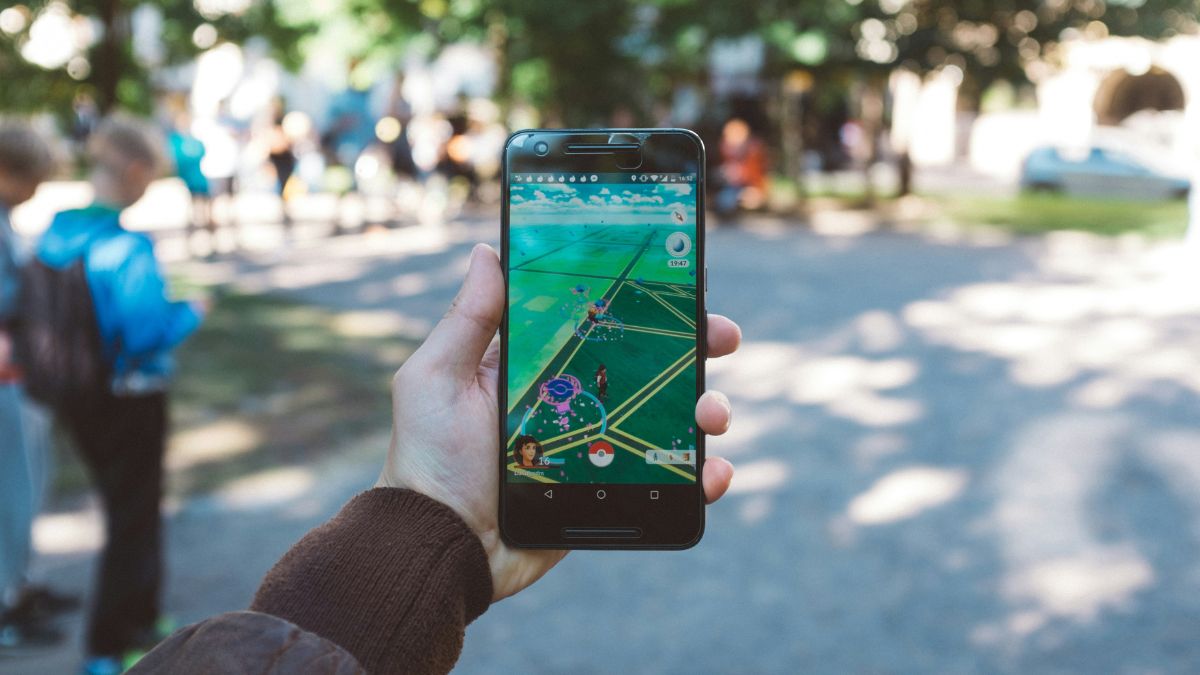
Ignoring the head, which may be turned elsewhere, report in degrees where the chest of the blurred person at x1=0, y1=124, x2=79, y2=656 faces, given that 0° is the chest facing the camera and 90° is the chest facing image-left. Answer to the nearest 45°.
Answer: approximately 270°

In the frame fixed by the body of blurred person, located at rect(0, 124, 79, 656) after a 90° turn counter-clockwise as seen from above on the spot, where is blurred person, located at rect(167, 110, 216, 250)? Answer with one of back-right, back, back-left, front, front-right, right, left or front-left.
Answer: front

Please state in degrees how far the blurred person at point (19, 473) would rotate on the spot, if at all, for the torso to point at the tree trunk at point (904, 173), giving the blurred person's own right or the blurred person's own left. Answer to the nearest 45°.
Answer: approximately 45° to the blurred person's own left

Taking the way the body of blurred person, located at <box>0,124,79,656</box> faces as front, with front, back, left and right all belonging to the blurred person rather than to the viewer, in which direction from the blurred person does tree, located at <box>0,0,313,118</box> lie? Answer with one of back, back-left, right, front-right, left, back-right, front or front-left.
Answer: left

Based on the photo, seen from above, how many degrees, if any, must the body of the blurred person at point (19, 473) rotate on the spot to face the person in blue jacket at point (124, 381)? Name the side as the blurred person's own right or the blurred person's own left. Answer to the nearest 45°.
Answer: approximately 45° to the blurred person's own right

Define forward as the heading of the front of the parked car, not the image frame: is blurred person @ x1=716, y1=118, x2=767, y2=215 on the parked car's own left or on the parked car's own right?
on the parked car's own right

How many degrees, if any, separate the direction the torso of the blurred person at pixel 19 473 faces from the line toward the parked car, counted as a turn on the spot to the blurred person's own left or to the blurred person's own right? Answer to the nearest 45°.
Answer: approximately 45° to the blurred person's own left

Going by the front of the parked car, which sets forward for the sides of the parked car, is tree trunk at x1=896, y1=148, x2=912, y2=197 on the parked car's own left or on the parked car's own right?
on the parked car's own right
